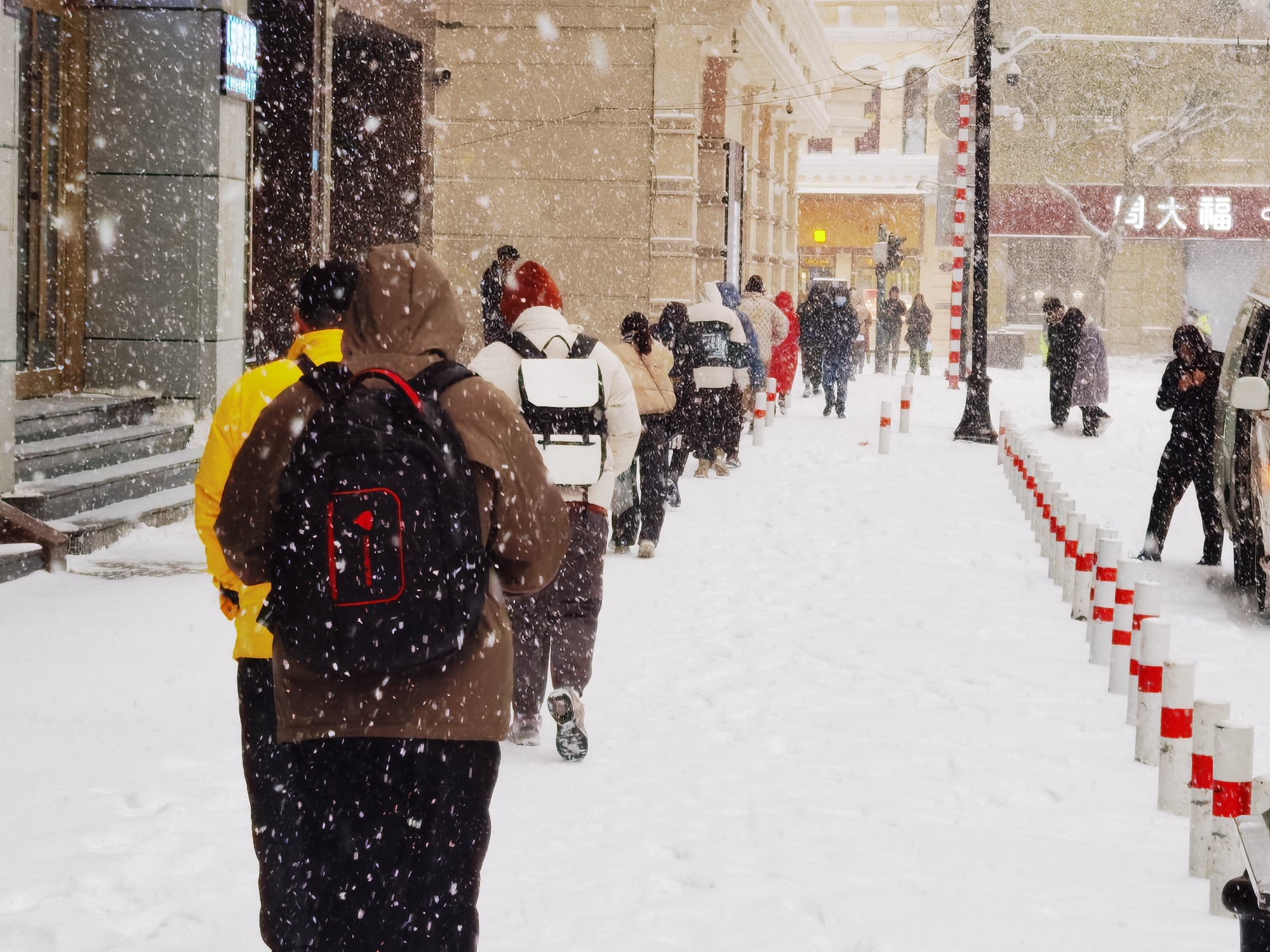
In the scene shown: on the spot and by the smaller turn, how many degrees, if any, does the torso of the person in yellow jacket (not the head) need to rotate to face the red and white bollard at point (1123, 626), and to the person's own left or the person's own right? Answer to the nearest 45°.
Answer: approximately 45° to the person's own right

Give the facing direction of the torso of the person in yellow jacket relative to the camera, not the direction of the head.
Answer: away from the camera

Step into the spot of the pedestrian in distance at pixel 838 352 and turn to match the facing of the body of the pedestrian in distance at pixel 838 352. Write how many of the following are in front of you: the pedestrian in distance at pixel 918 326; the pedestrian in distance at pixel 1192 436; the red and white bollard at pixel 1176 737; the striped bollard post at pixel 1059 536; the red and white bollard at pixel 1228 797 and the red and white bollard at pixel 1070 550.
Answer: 5

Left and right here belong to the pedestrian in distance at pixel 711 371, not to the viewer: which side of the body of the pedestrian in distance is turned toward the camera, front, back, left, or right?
back

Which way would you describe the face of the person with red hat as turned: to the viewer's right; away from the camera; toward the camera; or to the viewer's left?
away from the camera

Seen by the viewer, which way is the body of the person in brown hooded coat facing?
away from the camera

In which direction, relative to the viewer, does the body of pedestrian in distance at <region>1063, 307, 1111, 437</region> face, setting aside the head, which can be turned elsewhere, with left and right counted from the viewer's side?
facing to the left of the viewer

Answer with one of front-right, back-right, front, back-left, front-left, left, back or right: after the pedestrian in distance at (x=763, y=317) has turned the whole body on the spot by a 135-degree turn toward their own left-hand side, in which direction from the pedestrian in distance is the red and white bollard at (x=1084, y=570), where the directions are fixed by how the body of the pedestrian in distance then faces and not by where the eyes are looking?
front-left

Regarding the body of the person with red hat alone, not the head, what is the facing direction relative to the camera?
away from the camera

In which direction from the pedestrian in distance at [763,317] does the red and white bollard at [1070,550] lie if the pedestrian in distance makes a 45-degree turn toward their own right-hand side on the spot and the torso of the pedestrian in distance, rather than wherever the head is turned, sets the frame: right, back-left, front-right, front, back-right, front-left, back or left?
back-right
